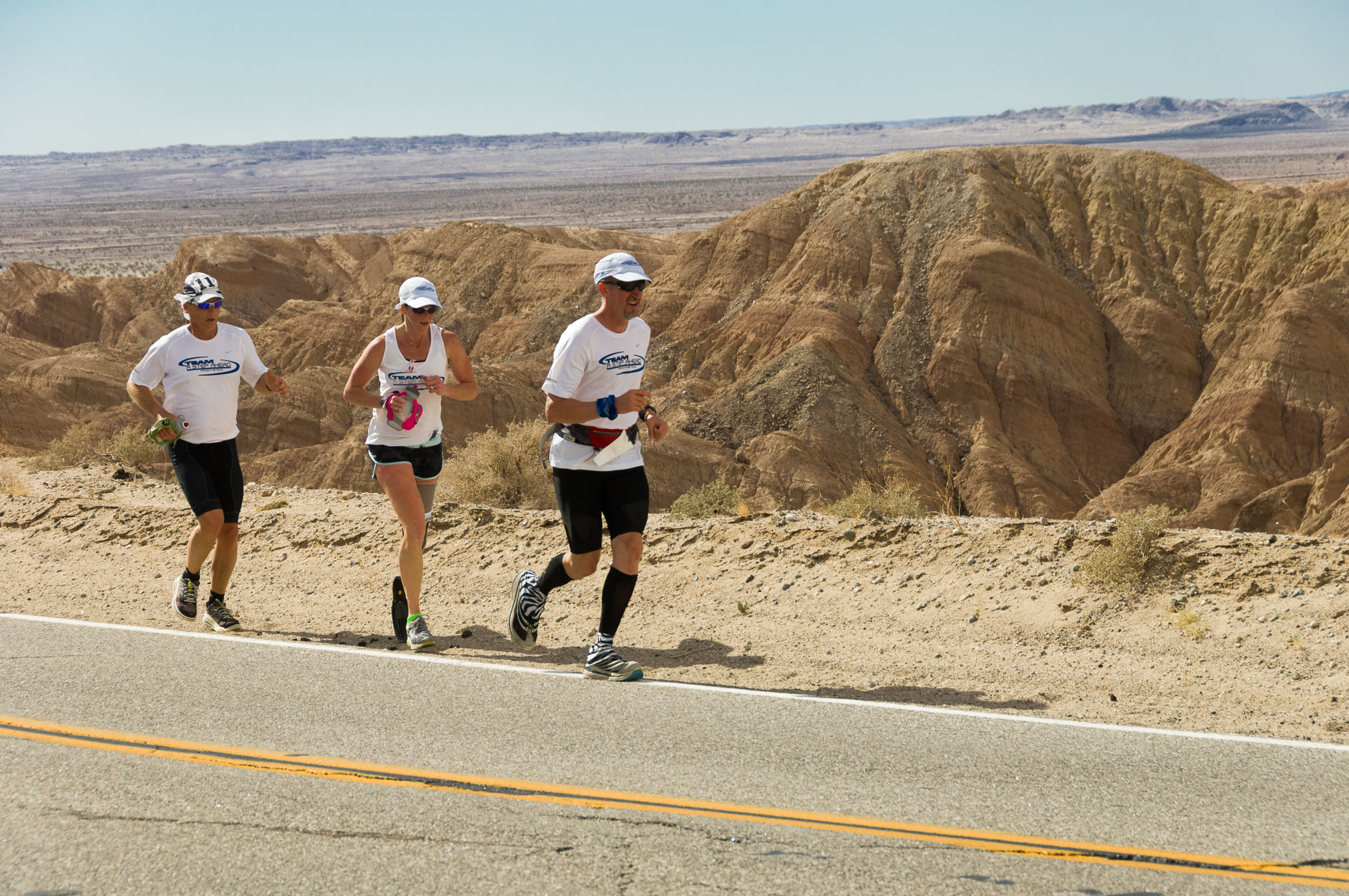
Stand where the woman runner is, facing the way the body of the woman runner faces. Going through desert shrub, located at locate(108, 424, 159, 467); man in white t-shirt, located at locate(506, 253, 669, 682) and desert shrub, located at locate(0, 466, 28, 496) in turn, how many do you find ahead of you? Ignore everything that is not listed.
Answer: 1

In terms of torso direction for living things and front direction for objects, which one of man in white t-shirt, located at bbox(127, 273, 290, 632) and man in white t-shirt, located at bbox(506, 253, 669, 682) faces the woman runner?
man in white t-shirt, located at bbox(127, 273, 290, 632)

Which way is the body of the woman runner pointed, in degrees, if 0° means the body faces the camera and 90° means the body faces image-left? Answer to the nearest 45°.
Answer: approximately 315°

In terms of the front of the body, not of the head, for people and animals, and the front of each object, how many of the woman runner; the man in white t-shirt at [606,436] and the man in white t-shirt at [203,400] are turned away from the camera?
0

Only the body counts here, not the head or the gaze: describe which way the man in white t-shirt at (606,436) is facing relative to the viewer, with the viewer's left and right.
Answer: facing the viewer and to the right of the viewer

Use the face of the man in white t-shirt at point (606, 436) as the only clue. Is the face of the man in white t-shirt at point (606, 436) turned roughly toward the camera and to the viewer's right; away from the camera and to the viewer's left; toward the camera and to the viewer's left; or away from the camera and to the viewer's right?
toward the camera and to the viewer's right

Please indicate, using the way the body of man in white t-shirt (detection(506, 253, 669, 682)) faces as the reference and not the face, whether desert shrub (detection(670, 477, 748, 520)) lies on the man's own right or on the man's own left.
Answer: on the man's own left

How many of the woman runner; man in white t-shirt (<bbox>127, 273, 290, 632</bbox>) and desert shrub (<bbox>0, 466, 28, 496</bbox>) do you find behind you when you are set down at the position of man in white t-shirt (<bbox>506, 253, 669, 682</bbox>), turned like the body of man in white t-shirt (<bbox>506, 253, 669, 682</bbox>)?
3

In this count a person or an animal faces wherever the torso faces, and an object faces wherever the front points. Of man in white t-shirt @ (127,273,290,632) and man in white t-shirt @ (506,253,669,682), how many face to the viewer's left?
0

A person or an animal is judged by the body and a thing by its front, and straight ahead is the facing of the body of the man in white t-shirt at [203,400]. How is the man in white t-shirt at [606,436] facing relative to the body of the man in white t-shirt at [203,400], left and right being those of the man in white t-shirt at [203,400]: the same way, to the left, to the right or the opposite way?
the same way

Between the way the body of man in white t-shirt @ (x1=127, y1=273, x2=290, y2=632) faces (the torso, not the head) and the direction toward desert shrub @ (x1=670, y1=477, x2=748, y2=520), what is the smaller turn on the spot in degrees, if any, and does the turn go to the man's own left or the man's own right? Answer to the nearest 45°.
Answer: approximately 90° to the man's own left

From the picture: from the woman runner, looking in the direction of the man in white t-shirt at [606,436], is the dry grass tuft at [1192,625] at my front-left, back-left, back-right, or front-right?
front-left

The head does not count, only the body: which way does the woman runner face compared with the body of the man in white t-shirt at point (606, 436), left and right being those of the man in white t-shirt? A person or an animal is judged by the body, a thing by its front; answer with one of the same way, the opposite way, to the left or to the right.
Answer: the same way

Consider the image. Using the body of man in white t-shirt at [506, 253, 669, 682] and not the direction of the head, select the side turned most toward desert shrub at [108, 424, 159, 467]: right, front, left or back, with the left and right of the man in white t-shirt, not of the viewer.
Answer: back

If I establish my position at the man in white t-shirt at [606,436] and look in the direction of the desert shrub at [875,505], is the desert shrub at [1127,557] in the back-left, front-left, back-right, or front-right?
front-right

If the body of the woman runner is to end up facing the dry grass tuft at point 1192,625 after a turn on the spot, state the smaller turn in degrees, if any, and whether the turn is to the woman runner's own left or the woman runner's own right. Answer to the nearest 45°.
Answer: approximately 45° to the woman runner's own left

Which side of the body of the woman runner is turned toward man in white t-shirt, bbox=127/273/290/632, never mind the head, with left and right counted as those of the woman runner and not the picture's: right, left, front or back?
back

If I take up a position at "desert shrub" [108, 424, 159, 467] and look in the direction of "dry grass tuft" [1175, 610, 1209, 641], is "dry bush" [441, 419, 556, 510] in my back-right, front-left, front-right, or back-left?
front-left

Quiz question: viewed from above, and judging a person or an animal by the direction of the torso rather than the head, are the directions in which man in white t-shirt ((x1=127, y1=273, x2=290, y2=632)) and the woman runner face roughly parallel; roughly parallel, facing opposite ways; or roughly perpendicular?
roughly parallel
